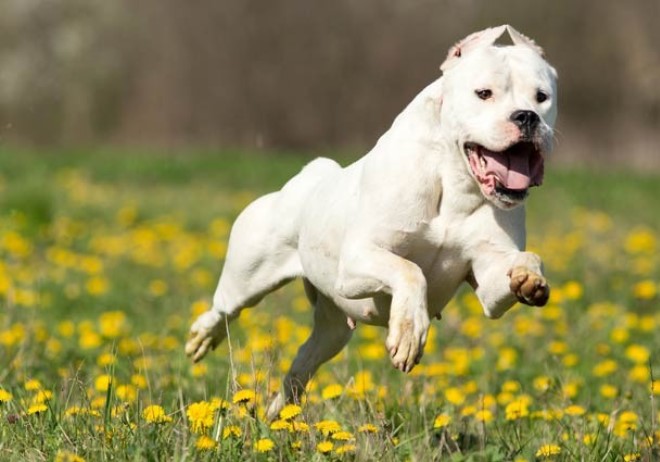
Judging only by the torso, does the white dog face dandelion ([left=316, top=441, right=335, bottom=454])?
no

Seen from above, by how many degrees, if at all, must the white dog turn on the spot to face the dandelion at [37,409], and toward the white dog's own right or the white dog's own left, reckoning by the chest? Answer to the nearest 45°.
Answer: approximately 90° to the white dog's own right

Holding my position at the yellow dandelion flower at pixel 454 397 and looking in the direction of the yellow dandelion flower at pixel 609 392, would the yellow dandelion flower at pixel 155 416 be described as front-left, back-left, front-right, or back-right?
back-right

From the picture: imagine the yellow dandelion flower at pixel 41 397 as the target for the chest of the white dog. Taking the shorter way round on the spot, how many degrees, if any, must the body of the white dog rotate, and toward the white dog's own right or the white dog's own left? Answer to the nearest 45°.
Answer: approximately 135° to the white dog's own right

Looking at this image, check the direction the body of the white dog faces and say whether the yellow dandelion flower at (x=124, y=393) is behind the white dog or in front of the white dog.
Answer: behind

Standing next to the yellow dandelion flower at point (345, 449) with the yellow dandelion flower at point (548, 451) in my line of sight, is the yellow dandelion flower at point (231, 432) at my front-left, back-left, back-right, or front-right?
back-left

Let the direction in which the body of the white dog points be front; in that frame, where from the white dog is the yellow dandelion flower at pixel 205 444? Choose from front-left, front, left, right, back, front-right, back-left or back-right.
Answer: right

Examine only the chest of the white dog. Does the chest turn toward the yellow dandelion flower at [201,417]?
no

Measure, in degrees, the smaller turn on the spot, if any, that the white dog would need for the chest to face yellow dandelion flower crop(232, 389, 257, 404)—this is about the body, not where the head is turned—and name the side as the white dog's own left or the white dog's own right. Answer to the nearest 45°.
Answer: approximately 90° to the white dog's own right

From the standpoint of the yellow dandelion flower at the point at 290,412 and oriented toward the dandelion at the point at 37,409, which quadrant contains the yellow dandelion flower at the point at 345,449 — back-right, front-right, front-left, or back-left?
back-left

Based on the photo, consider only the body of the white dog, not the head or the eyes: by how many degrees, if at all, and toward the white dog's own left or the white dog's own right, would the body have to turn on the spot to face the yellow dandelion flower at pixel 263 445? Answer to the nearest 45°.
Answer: approximately 90° to the white dog's own right

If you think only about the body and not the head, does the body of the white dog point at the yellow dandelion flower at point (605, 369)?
no

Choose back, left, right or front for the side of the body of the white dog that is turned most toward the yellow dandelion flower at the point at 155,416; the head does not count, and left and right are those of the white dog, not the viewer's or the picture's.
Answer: right

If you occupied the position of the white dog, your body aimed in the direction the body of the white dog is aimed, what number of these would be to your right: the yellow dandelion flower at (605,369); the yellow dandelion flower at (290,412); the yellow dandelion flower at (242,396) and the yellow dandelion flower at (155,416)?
3

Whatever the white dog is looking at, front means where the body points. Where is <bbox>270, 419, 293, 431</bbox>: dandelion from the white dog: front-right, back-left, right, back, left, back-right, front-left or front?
right

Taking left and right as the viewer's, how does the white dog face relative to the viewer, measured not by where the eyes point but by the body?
facing the viewer and to the right of the viewer

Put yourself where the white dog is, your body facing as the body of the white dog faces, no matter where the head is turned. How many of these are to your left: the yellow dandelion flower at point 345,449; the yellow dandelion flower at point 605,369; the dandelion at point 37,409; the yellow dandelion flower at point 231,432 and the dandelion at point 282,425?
1
